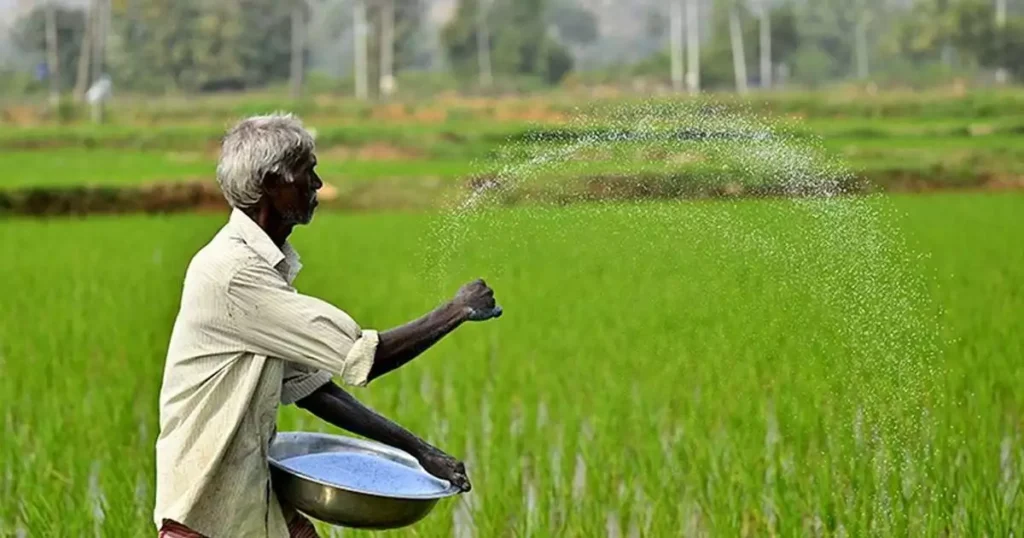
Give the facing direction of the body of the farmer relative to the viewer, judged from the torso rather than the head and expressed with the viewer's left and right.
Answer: facing to the right of the viewer

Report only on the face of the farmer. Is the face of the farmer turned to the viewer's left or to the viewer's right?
to the viewer's right
